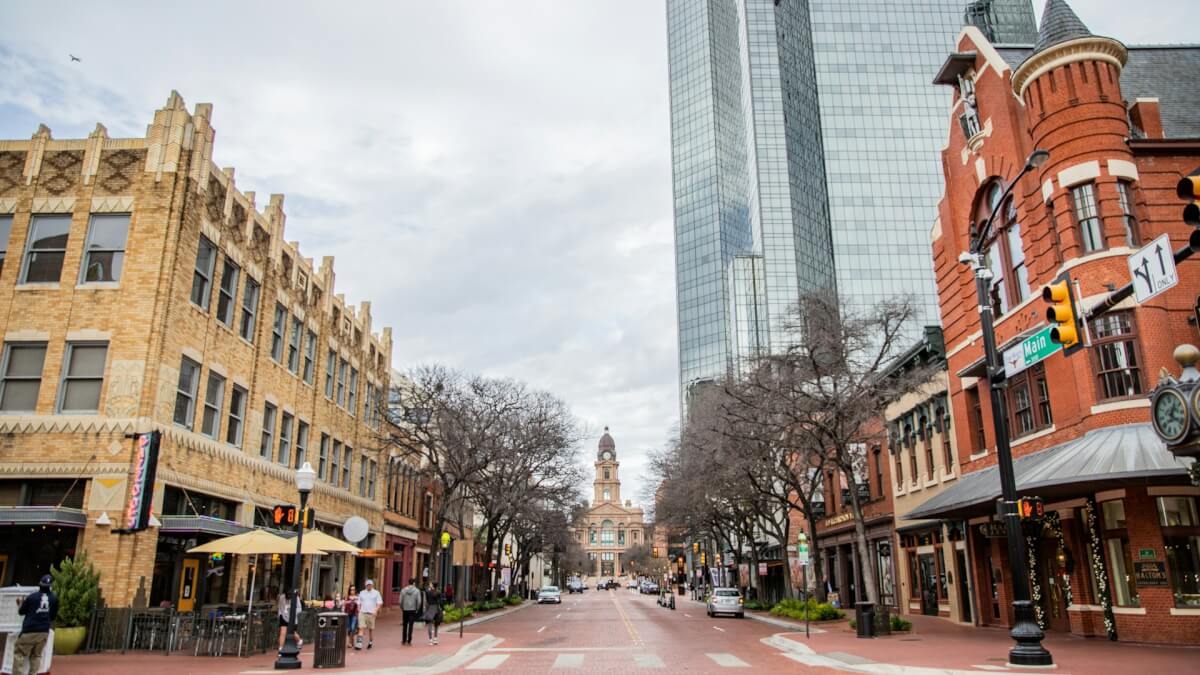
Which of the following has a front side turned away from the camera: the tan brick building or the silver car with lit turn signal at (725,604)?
the silver car with lit turn signal

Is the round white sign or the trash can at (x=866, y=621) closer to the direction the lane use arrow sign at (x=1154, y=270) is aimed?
the round white sign

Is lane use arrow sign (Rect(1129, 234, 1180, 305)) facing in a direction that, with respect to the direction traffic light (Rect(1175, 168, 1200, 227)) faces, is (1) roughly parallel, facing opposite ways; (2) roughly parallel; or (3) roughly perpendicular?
roughly parallel

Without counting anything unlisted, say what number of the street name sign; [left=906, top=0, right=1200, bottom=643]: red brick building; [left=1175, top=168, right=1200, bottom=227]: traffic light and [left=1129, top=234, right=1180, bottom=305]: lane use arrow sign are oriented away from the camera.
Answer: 0

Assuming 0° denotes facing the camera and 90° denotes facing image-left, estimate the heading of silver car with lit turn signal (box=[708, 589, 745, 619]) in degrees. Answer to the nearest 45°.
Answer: approximately 180°

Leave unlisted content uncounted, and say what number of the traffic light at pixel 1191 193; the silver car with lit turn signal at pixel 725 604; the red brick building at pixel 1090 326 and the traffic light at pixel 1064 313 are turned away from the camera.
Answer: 1

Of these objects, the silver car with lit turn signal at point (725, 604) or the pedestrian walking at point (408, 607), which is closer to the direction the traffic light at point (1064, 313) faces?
the pedestrian walking

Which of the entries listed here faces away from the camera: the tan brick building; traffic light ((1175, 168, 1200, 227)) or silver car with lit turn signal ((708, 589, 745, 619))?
the silver car with lit turn signal

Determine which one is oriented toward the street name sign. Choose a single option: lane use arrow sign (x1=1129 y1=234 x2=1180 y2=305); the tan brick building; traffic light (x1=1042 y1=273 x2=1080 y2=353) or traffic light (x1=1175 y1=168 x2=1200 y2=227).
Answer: the tan brick building

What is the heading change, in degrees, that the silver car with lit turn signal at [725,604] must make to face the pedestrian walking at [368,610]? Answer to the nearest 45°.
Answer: approximately 135° to its left

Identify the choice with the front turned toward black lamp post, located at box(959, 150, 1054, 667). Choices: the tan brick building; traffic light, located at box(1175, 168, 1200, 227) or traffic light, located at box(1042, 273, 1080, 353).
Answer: the tan brick building

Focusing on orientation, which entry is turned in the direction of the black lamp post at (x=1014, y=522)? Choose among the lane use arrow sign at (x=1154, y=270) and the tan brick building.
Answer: the tan brick building

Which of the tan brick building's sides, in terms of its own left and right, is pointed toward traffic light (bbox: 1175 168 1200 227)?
front

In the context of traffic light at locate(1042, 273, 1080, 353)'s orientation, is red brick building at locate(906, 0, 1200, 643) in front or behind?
behind

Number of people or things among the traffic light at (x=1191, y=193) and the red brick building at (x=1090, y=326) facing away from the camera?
0

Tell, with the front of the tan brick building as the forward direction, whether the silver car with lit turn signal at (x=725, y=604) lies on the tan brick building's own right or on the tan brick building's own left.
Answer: on the tan brick building's own left

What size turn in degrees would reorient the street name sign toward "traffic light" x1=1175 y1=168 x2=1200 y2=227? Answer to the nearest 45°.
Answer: approximately 45° to its left
